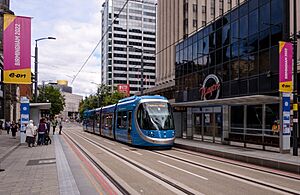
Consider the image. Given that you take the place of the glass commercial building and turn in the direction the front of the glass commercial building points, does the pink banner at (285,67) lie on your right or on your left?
on your left

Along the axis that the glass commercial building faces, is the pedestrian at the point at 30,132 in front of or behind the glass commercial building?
in front

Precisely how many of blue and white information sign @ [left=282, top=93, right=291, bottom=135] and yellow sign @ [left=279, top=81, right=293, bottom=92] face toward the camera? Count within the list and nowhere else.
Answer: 2

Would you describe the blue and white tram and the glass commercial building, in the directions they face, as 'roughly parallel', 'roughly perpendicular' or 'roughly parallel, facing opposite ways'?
roughly perpendicular

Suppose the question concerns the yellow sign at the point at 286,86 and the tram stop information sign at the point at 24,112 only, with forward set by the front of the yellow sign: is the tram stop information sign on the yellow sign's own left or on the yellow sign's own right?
on the yellow sign's own right

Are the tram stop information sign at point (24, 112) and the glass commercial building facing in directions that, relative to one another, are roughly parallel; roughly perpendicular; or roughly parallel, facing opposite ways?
roughly perpendicular

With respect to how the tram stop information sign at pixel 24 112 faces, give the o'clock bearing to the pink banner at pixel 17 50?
The pink banner is roughly at 12 o'clock from the tram stop information sign.

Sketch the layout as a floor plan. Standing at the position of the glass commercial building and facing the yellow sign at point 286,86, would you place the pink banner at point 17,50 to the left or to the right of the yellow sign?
right

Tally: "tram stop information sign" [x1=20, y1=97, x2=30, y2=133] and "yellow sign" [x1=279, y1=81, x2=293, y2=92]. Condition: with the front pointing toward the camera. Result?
2
